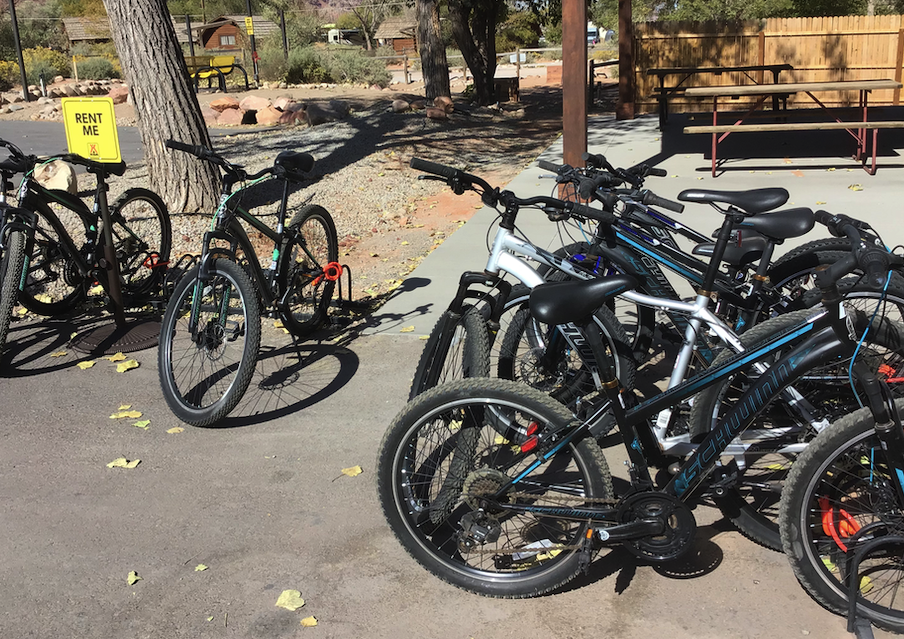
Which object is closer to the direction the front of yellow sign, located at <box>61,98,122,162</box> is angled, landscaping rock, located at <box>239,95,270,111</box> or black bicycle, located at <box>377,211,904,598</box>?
the black bicycle

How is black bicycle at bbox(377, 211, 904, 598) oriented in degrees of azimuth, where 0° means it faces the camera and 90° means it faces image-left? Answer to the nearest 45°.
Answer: approximately 270°

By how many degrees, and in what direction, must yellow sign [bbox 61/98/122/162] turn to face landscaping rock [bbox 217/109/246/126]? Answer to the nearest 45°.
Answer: approximately 180°

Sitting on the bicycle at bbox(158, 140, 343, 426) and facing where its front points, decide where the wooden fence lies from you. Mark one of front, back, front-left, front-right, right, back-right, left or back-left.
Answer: back

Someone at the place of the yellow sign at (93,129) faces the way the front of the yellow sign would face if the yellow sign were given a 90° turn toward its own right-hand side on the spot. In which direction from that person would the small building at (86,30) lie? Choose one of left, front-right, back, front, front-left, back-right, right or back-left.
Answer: right

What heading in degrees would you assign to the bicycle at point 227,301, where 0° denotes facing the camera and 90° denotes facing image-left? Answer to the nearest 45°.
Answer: approximately 45°

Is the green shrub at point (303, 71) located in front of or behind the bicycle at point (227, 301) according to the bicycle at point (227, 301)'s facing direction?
behind

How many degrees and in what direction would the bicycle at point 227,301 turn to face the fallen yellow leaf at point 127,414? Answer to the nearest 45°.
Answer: approximately 45° to its right

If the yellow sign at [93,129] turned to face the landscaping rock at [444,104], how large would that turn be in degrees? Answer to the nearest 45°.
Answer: approximately 135° to its left

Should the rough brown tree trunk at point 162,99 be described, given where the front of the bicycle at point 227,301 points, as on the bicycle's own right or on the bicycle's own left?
on the bicycle's own right

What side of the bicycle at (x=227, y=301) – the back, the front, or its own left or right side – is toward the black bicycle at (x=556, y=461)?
left
